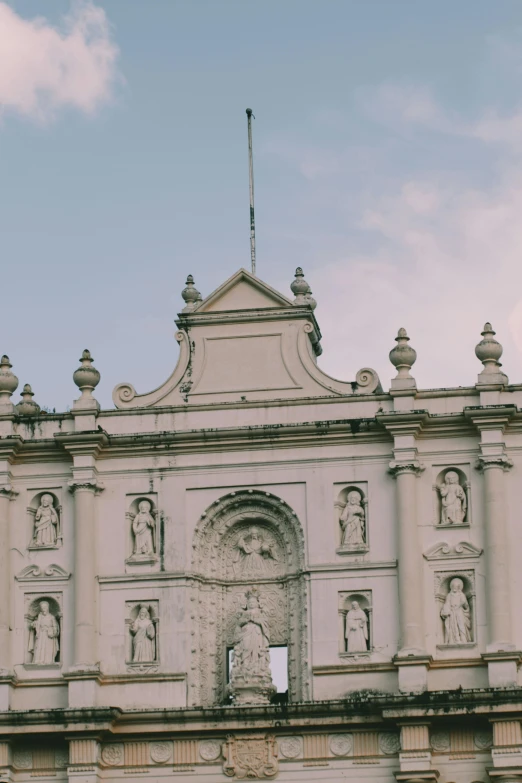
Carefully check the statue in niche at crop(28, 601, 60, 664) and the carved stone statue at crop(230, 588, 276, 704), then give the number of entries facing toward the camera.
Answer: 2

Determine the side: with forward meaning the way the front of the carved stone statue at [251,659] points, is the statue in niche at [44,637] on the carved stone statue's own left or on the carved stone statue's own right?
on the carved stone statue's own right

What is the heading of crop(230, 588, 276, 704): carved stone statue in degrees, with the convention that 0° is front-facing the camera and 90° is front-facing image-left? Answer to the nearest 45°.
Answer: approximately 0°
